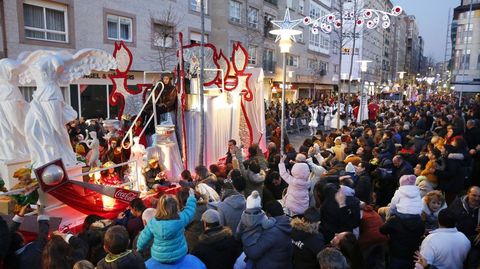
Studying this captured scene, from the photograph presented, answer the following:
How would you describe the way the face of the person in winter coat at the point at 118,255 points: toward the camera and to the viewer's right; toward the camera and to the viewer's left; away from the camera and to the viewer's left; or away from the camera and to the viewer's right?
away from the camera and to the viewer's left

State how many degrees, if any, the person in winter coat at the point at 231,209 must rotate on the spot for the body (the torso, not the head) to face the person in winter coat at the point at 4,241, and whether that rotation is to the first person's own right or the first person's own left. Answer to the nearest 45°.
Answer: approximately 90° to the first person's own left

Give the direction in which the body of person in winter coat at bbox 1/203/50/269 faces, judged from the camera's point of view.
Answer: away from the camera

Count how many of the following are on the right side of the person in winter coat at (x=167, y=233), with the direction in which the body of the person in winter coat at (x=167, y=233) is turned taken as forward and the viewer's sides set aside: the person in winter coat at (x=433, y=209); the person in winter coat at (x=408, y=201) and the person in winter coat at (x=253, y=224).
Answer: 3

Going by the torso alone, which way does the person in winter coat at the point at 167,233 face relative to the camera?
away from the camera

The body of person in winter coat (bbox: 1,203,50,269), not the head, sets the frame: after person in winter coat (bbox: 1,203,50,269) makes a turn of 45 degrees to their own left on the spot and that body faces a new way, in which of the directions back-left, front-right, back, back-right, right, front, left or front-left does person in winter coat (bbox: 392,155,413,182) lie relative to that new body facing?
back-right

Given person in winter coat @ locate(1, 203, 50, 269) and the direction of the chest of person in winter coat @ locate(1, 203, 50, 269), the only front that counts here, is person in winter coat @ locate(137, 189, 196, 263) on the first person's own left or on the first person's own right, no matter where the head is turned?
on the first person's own right

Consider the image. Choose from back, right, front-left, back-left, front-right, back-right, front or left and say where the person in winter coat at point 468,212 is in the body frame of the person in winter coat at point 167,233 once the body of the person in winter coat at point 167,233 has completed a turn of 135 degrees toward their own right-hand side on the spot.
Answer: front-left

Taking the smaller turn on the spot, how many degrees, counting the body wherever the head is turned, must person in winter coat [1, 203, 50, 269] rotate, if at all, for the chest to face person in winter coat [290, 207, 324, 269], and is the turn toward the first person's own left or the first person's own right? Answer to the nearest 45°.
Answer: approximately 135° to the first person's own right

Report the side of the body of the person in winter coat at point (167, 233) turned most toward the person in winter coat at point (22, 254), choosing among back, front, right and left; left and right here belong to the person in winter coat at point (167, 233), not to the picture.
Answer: left

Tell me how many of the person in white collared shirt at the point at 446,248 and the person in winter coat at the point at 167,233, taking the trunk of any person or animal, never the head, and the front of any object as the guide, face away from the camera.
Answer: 2

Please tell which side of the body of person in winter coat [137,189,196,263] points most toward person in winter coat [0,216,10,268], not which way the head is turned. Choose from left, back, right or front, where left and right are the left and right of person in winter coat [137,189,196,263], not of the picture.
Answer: left

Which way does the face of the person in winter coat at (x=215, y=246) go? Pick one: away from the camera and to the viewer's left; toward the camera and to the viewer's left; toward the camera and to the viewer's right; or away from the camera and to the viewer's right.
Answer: away from the camera and to the viewer's left

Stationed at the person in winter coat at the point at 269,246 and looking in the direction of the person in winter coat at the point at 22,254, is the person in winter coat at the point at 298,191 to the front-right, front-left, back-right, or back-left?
back-right
